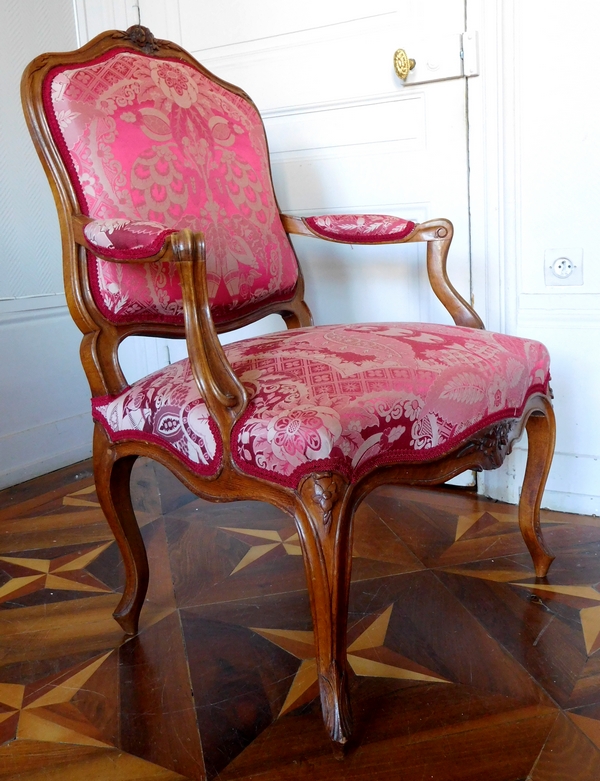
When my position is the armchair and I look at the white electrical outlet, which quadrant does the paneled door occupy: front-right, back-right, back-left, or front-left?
front-left

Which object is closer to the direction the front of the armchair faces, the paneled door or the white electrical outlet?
the white electrical outlet

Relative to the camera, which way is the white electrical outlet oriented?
toward the camera

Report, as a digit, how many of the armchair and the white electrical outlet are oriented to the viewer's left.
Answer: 0

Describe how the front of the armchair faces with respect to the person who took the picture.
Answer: facing the viewer and to the right of the viewer

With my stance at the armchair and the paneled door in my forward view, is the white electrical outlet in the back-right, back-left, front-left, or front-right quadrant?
front-right

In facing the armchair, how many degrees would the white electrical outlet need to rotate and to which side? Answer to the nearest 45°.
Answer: approximately 45° to its right
